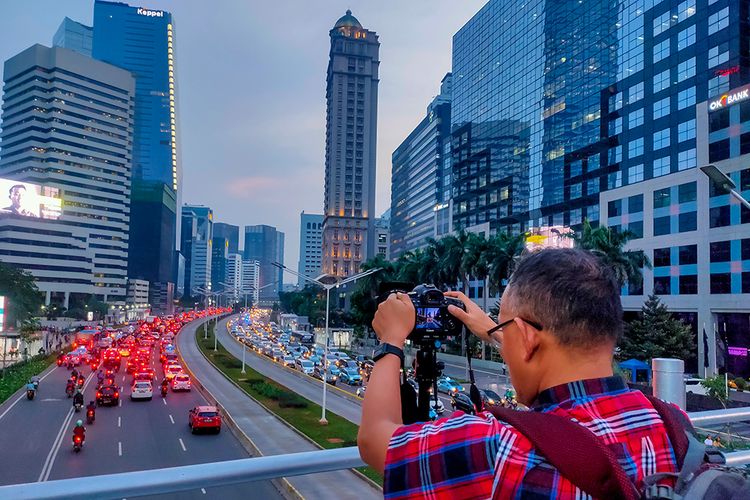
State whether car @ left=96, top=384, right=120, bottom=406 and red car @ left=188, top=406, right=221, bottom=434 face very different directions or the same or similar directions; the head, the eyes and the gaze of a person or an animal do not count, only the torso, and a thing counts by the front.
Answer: same or similar directions

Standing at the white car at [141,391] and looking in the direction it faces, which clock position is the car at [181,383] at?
The car is roughly at 1 o'clock from the white car.

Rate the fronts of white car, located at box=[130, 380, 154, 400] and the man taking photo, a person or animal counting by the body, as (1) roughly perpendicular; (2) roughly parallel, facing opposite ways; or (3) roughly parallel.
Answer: roughly parallel

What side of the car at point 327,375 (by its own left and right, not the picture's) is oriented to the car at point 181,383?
right

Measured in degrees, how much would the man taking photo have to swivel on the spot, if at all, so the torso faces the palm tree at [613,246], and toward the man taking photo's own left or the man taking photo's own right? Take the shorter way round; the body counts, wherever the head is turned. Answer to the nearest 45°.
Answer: approximately 45° to the man taking photo's own right

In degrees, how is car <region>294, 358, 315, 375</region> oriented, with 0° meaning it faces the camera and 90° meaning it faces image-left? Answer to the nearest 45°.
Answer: approximately 315°

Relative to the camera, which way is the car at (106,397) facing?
away from the camera

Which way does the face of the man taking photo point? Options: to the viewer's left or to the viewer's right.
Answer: to the viewer's left

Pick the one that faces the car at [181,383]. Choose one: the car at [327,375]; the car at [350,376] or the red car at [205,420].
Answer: the red car

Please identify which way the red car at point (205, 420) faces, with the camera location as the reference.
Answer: facing away from the viewer

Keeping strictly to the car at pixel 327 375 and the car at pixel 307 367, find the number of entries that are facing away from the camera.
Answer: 0

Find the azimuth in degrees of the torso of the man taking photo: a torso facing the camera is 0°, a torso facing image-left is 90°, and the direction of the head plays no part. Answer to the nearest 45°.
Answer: approximately 135°

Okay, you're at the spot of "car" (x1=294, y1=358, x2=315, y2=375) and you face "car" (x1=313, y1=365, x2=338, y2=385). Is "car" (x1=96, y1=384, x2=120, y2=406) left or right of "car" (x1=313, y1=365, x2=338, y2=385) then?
right

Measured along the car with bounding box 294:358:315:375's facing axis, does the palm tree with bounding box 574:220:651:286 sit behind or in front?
in front

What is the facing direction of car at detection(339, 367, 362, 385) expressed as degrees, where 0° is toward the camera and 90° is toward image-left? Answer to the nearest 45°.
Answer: approximately 315°

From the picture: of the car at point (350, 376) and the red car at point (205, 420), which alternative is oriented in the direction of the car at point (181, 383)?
the red car

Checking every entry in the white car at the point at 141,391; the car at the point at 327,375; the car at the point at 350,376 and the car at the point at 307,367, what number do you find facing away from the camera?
1
